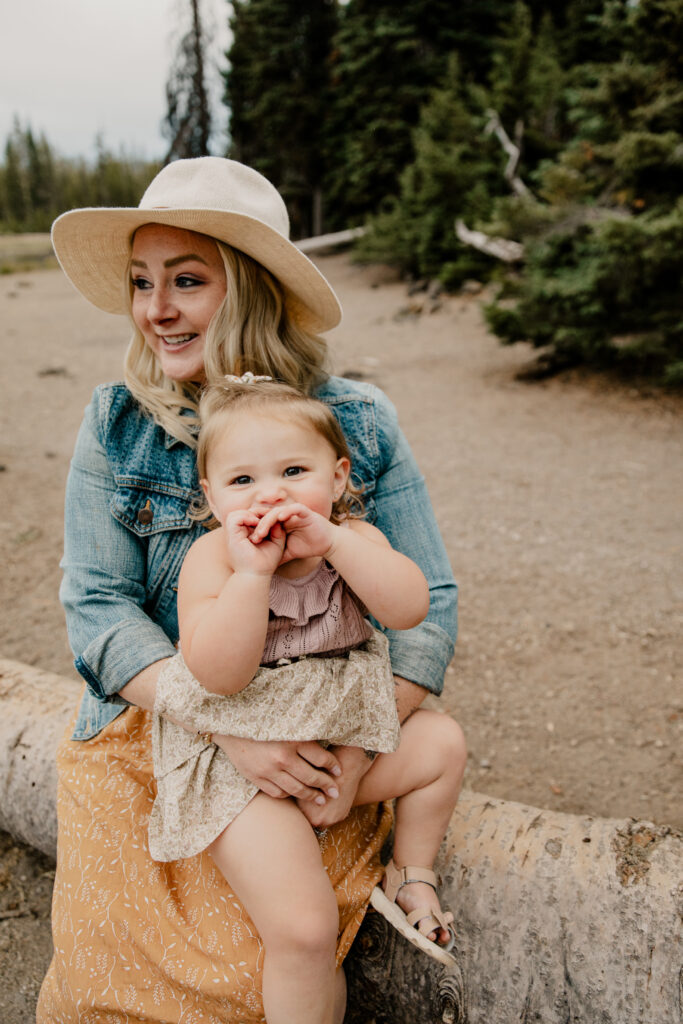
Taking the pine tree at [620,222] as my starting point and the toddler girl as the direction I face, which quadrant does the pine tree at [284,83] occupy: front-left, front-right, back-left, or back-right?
back-right

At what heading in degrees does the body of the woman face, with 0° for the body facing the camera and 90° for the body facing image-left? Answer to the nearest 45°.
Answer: approximately 0°

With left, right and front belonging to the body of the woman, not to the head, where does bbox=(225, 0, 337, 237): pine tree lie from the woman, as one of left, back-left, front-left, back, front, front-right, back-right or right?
back

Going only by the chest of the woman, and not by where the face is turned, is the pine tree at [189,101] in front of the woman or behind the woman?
behind

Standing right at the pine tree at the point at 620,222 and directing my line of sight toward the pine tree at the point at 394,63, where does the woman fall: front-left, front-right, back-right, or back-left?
back-left

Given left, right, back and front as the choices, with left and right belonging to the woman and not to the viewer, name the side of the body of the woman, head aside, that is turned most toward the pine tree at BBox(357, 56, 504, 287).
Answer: back

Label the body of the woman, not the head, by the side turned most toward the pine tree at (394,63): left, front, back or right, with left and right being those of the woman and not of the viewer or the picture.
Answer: back

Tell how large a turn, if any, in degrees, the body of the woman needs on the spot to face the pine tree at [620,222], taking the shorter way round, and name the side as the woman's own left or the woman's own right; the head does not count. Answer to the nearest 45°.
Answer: approximately 135° to the woman's own left
